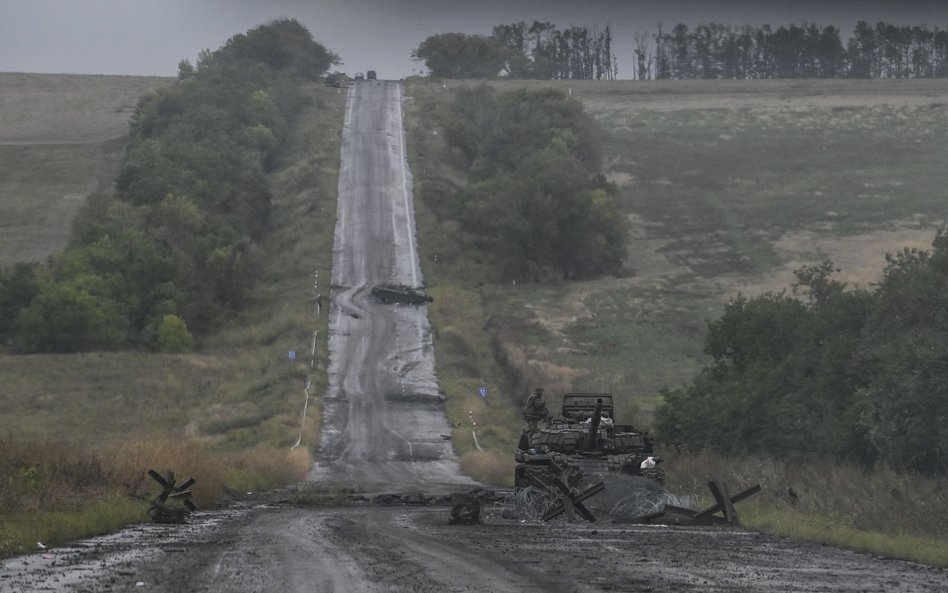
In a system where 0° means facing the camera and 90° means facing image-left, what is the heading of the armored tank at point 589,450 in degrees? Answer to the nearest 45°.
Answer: approximately 0°
